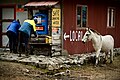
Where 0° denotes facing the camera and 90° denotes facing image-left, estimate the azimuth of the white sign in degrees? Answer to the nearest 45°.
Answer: approximately 0°

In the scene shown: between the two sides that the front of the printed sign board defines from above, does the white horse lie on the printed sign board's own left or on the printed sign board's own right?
on the printed sign board's own left

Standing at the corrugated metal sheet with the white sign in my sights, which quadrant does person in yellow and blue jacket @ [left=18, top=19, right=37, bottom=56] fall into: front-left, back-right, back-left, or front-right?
back-right

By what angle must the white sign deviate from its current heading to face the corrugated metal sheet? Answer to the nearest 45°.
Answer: approximately 45° to its right

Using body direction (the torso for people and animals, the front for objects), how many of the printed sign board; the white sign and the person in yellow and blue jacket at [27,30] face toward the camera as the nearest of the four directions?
2

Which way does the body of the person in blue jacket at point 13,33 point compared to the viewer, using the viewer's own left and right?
facing away from the viewer and to the right of the viewer

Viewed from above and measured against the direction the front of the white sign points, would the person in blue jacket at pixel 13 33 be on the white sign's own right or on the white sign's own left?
on the white sign's own right

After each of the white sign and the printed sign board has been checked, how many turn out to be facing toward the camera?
2

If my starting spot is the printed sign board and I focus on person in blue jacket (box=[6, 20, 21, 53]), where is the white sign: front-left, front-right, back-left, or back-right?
back-right

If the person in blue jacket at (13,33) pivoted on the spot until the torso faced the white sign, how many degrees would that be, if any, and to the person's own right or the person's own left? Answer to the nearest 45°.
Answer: approximately 45° to the person's own right

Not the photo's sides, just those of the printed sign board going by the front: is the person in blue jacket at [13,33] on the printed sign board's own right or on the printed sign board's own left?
on the printed sign board's own right
